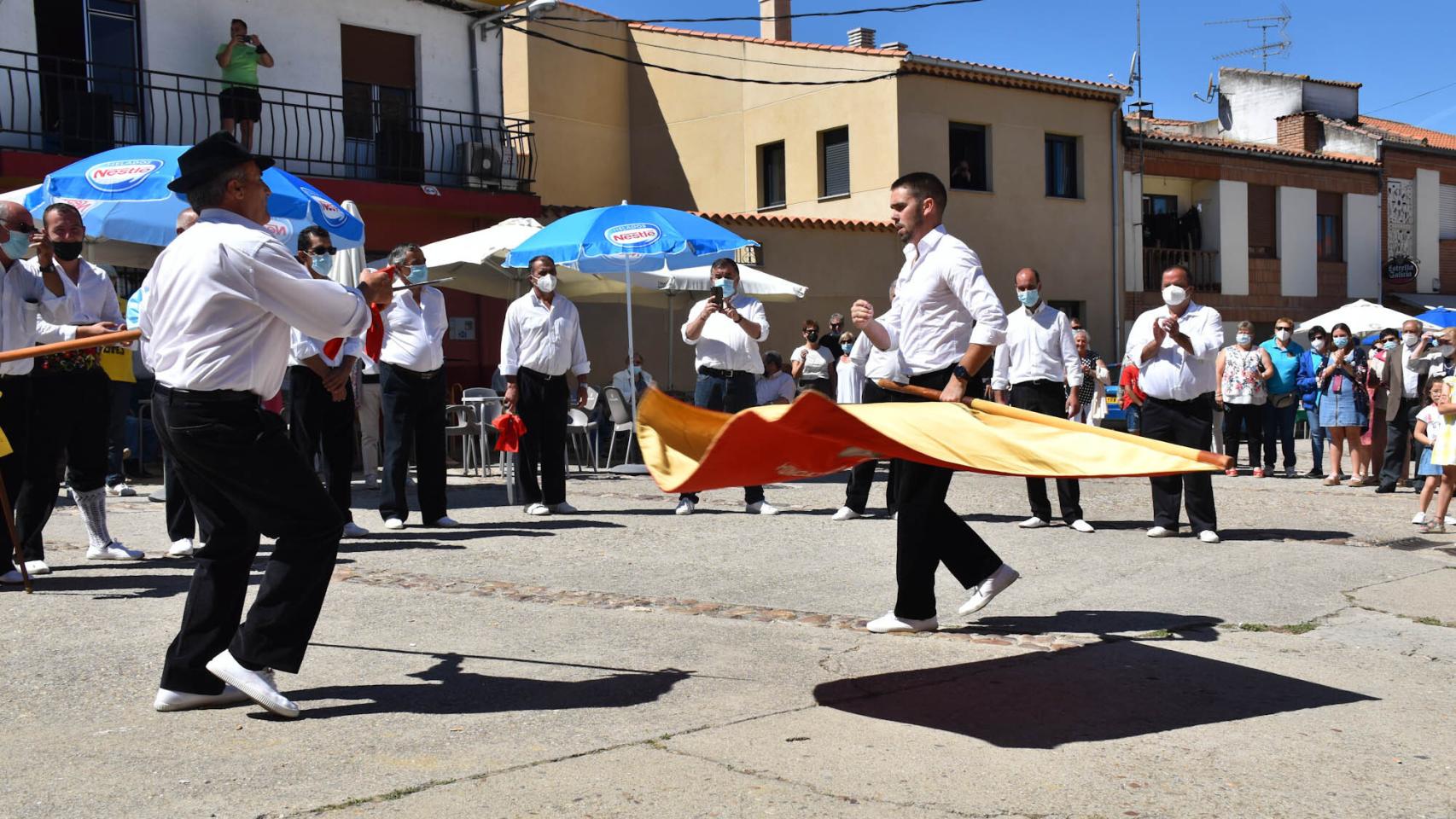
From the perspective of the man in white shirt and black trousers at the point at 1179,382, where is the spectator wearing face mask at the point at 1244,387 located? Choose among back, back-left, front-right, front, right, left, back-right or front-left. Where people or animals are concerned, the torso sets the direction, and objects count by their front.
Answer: back

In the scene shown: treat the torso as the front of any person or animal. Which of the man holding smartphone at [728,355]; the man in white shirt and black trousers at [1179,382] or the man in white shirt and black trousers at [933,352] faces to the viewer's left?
the man in white shirt and black trousers at [933,352]

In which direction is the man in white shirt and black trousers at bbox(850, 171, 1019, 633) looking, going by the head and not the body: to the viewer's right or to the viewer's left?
to the viewer's left

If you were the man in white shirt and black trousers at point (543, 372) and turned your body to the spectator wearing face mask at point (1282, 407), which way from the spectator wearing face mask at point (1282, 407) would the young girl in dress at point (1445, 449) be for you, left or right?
right

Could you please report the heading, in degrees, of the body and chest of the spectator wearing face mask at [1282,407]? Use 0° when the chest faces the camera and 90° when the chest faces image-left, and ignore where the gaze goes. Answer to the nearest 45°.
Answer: approximately 0°

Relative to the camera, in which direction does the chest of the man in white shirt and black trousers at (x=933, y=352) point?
to the viewer's left

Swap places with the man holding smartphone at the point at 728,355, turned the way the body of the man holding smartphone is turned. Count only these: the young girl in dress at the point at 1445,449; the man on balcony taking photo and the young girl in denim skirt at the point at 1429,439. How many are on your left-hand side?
2

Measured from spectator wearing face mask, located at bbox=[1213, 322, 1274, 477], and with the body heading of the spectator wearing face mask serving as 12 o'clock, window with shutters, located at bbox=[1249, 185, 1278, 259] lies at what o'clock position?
The window with shutters is roughly at 6 o'clock from the spectator wearing face mask.

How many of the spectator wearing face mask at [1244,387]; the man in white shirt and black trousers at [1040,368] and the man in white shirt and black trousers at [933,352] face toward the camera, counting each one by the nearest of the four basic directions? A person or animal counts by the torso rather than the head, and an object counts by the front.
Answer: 2

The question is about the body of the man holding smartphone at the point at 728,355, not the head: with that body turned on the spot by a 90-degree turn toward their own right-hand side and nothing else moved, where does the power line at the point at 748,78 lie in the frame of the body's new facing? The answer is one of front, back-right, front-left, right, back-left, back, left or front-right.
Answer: right

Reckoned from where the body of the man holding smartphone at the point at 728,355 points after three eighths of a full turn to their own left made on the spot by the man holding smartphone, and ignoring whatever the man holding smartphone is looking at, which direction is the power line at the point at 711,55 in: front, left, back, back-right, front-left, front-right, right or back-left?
front-left

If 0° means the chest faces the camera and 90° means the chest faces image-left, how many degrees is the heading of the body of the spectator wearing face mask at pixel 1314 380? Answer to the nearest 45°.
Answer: approximately 45°
